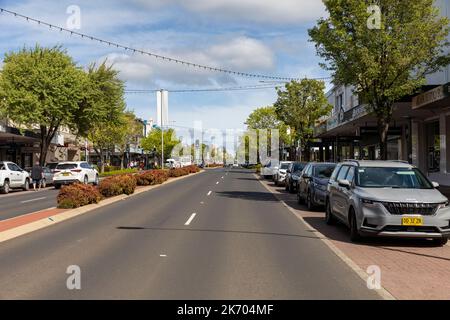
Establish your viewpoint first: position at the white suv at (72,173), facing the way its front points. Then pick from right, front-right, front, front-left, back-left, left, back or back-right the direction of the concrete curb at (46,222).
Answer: back-right

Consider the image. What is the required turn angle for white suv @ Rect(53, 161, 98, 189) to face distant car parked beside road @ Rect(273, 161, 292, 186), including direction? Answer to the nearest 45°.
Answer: approximately 45° to its right

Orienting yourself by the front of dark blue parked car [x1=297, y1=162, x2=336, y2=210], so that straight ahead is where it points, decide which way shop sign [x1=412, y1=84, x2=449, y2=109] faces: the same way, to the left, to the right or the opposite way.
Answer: to the right

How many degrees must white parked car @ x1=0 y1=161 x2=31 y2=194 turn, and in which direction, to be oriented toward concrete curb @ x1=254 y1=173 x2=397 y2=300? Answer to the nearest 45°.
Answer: approximately 135° to its right

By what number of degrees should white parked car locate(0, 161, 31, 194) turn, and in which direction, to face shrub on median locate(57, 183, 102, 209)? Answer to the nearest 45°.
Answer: approximately 135° to its right
